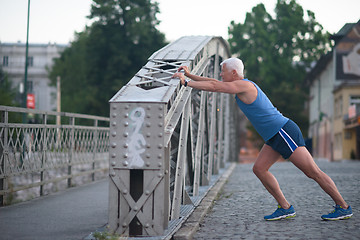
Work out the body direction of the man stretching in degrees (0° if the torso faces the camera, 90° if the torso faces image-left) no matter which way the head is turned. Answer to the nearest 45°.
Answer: approximately 90°

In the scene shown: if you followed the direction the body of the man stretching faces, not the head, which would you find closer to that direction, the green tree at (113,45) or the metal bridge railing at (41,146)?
the metal bridge railing

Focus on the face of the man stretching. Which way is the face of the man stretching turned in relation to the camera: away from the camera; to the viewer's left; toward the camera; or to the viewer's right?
to the viewer's left
